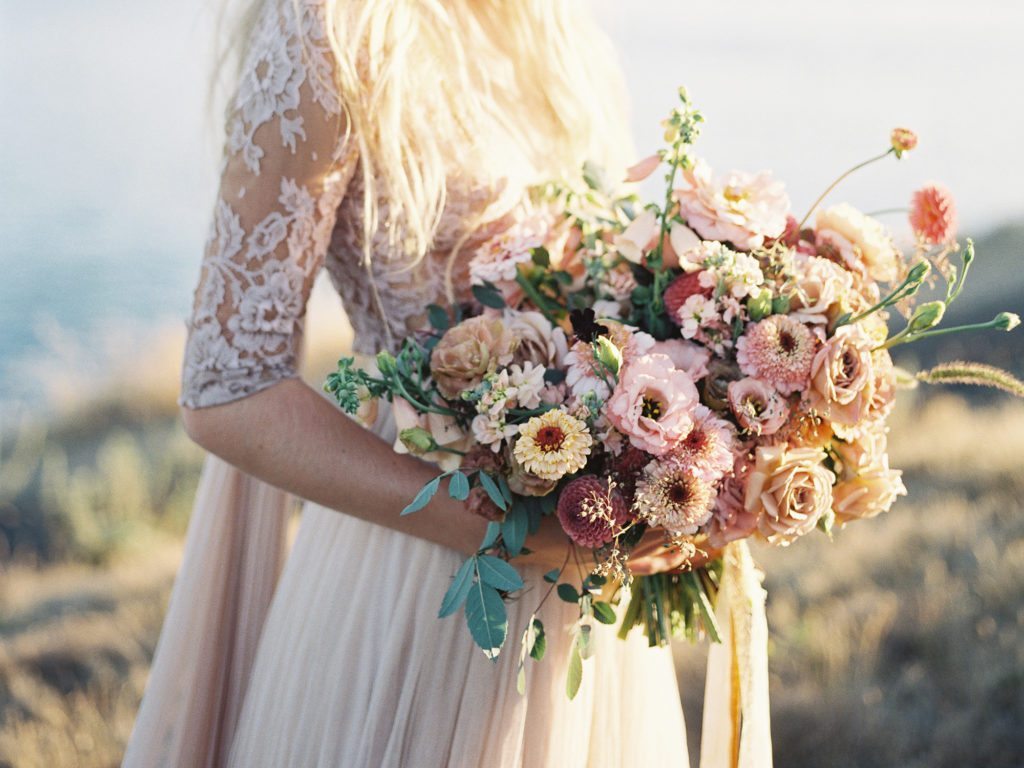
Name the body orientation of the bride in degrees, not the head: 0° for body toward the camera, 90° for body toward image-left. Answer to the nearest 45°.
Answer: approximately 315°
